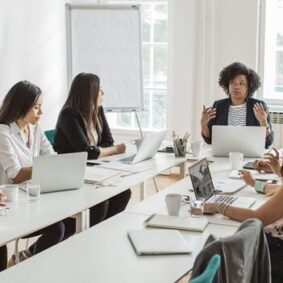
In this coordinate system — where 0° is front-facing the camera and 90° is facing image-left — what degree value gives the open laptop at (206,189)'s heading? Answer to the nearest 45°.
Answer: approximately 315°

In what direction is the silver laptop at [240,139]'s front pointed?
away from the camera

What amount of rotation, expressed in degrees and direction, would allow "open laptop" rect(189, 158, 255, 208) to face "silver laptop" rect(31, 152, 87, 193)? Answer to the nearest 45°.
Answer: approximately 135° to its right

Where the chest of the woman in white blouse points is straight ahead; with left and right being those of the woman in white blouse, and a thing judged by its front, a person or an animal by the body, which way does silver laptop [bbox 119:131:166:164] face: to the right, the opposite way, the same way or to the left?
the opposite way

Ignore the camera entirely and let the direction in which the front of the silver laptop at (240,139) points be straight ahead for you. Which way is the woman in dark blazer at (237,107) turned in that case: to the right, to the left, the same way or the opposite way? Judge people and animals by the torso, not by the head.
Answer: the opposite way

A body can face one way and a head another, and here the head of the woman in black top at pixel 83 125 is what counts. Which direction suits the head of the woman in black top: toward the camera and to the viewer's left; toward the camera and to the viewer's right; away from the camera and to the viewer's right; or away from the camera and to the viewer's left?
away from the camera and to the viewer's right

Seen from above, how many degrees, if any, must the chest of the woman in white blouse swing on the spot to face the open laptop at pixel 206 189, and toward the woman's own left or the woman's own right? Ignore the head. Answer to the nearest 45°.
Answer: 0° — they already face it

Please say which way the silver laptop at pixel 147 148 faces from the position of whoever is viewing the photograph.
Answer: facing away from the viewer and to the left of the viewer

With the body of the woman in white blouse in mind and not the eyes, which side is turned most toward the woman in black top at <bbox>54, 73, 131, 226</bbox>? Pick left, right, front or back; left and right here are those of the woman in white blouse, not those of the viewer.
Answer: left
